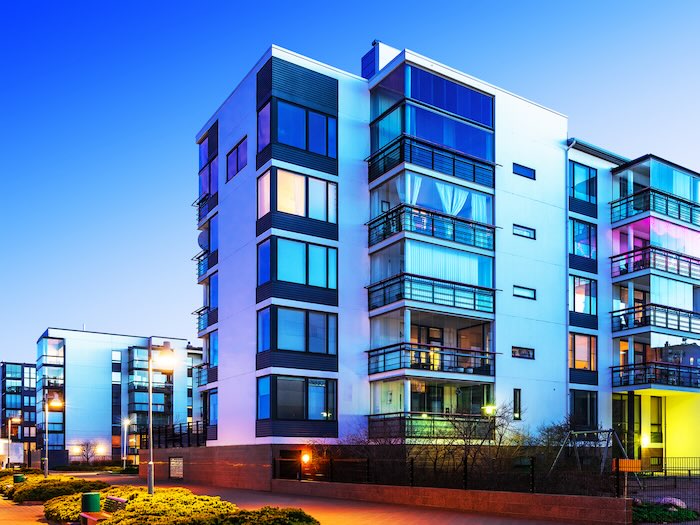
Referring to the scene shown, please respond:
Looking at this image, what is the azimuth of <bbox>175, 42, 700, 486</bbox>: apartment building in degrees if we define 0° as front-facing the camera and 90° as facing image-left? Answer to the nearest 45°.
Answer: approximately 315°

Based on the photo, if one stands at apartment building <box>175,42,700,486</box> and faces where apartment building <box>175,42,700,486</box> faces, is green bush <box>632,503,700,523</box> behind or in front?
in front

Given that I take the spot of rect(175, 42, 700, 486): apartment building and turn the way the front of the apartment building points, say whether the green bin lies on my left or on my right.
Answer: on my right
